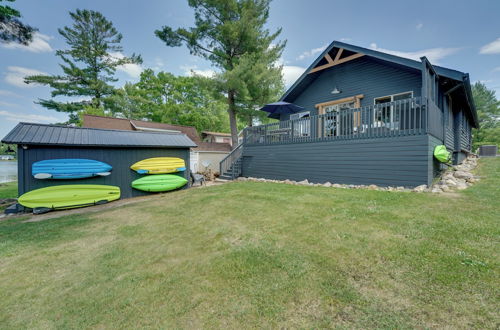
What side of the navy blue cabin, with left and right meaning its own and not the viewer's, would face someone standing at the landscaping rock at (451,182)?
left

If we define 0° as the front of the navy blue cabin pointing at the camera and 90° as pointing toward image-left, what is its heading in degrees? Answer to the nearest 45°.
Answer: approximately 45°

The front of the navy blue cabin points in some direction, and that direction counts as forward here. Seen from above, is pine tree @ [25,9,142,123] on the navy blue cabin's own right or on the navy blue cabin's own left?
on the navy blue cabin's own right

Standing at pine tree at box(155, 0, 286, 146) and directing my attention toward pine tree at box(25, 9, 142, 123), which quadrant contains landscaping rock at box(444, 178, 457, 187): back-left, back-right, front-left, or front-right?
back-left

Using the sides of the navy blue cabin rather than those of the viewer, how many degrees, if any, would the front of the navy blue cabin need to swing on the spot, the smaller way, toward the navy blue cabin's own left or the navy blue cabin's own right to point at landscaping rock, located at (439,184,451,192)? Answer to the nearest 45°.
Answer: approximately 90° to the navy blue cabin's own left

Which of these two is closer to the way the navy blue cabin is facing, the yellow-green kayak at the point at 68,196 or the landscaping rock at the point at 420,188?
the yellow-green kayak

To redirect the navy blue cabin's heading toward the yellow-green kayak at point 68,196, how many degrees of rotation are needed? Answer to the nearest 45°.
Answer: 0° — it already faces it
